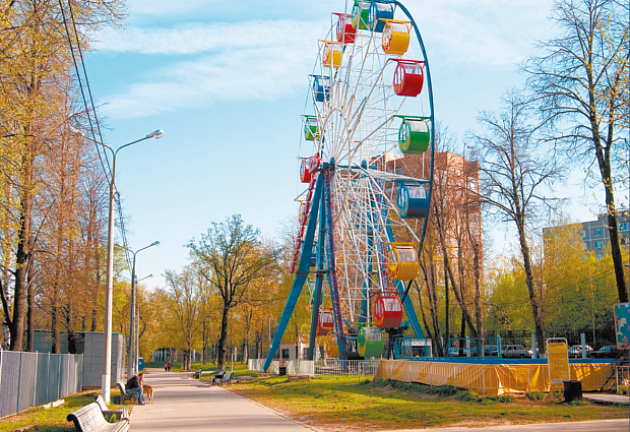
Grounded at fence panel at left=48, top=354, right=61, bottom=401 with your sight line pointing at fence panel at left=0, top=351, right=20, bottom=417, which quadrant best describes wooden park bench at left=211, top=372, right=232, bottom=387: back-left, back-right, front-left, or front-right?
back-left

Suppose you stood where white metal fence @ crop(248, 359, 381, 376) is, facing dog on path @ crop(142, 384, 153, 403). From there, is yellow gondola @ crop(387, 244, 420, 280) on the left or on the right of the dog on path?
left
